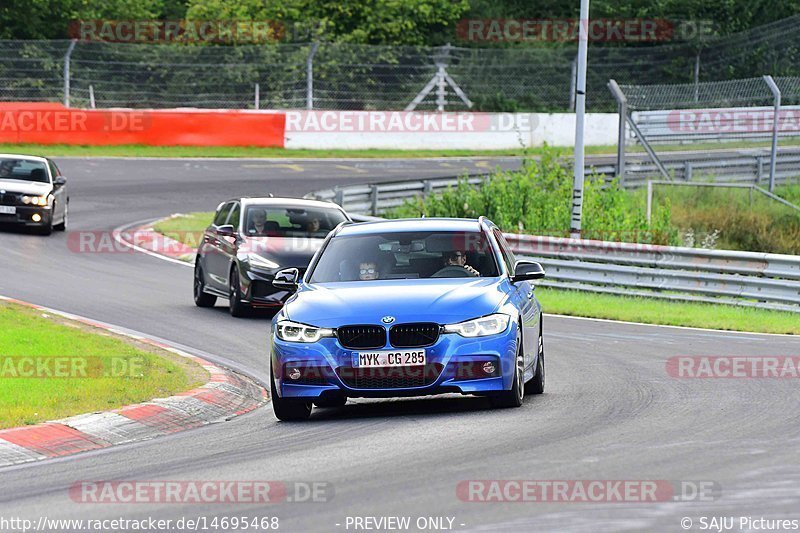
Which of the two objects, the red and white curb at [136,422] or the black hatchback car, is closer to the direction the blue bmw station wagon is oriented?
the red and white curb

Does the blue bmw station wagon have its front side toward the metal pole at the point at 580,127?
no

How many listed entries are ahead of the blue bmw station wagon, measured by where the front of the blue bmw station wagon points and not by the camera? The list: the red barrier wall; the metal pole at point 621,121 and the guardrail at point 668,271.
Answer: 0

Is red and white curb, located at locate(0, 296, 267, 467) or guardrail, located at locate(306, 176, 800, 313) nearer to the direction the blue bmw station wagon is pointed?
the red and white curb

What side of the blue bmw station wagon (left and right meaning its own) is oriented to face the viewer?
front

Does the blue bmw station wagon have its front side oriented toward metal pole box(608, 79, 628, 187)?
no

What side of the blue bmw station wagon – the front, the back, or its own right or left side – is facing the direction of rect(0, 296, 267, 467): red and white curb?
right

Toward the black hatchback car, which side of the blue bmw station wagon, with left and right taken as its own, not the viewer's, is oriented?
back

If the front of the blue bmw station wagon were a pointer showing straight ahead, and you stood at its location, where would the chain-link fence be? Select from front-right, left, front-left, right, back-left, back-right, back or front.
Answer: back

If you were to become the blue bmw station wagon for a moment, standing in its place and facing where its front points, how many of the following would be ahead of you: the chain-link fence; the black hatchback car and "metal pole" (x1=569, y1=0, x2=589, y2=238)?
0
